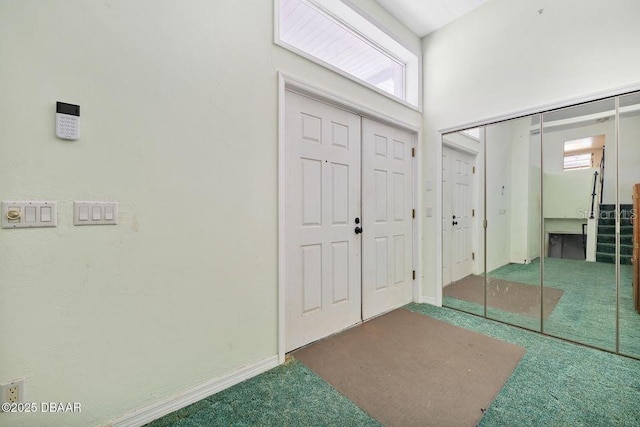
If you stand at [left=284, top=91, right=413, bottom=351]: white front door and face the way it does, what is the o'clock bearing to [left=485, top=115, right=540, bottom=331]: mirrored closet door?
The mirrored closet door is roughly at 10 o'clock from the white front door.

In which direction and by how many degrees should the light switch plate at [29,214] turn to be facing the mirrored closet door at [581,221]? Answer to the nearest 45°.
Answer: approximately 45° to its left

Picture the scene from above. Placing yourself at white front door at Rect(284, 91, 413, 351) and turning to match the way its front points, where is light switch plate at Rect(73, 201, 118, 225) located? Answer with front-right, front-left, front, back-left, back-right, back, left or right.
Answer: right

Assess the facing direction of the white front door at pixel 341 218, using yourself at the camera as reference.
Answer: facing the viewer and to the right of the viewer

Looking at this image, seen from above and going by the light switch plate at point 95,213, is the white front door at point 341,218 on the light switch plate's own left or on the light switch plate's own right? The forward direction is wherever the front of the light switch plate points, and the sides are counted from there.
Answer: on the light switch plate's own left

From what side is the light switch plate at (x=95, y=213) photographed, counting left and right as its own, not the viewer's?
front

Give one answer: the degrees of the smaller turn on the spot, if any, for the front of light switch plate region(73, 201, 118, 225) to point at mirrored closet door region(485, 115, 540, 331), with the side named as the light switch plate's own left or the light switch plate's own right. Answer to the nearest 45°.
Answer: approximately 90° to the light switch plate's own left

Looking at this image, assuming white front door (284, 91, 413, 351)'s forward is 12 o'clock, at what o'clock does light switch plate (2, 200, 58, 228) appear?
The light switch plate is roughly at 3 o'clock from the white front door.

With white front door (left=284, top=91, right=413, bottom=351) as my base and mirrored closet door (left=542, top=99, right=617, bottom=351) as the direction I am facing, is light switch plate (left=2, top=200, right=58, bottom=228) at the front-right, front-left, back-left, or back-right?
back-right

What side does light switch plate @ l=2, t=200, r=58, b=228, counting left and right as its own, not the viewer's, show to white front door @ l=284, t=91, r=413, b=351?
left

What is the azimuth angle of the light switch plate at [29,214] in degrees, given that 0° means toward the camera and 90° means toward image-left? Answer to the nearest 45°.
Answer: approximately 0°

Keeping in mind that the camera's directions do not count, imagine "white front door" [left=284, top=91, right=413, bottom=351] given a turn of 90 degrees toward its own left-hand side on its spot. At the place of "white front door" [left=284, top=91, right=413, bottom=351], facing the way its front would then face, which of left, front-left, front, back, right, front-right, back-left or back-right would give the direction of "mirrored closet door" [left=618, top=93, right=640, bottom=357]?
front-right
